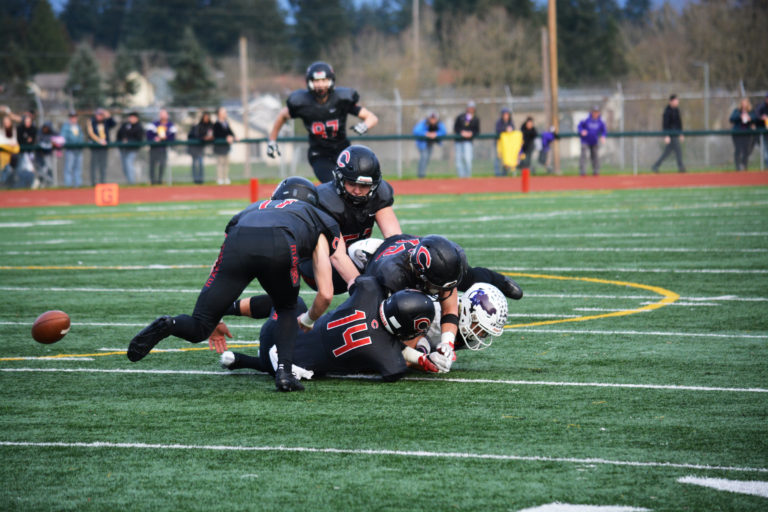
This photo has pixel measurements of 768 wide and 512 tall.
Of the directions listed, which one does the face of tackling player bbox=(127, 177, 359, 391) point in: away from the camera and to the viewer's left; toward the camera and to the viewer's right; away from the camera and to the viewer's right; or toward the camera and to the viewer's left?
away from the camera and to the viewer's right

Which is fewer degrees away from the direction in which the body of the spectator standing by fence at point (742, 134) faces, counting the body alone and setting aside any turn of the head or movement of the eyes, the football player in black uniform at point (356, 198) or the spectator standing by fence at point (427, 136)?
the football player in black uniform

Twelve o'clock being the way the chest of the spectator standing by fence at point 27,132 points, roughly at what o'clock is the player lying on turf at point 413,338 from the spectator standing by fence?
The player lying on turf is roughly at 12 o'clock from the spectator standing by fence.

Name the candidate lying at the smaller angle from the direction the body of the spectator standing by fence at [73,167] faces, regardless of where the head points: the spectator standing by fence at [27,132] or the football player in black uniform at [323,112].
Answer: the football player in black uniform

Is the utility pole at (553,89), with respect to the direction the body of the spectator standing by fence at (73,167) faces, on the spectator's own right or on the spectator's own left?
on the spectator's own left

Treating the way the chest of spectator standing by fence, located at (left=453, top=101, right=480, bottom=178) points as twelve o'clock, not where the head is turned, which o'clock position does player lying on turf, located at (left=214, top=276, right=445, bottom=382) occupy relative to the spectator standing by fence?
The player lying on turf is roughly at 12 o'clock from the spectator standing by fence.

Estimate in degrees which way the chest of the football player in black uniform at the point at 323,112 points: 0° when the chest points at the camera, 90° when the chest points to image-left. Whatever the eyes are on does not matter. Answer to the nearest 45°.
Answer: approximately 0°

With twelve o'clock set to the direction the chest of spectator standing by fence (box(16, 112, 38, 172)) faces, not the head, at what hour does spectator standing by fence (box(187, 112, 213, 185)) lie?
spectator standing by fence (box(187, 112, 213, 185)) is roughly at 9 o'clock from spectator standing by fence (box(16, 112, 38, 172)).
